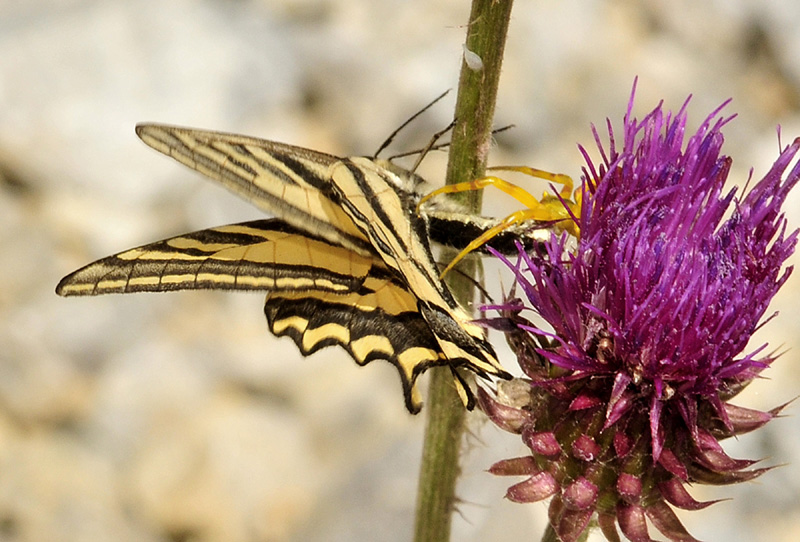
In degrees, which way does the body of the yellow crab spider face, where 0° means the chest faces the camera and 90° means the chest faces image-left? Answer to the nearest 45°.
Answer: approximately 90°
